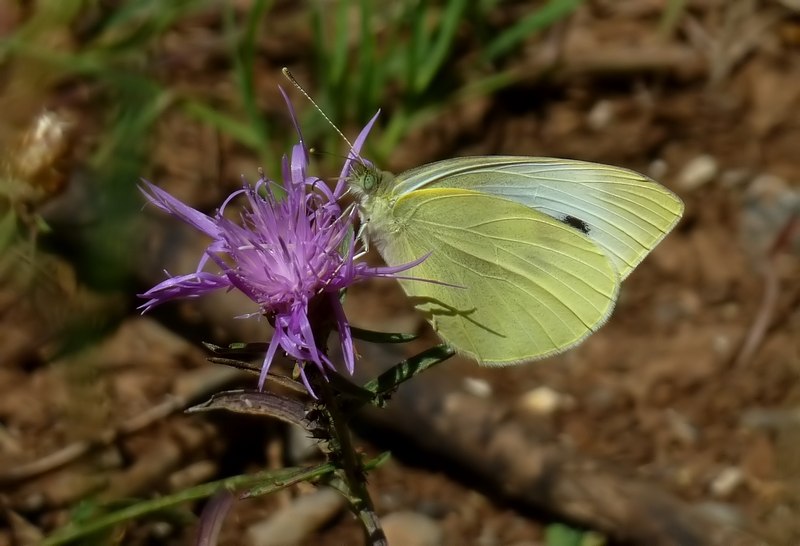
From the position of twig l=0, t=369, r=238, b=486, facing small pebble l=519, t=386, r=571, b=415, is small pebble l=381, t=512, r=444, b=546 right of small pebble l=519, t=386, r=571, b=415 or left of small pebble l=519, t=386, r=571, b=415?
right

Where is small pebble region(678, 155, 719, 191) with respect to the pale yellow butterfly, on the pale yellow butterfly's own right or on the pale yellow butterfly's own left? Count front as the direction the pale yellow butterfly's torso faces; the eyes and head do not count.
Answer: on the pale yellow butterfly's own right

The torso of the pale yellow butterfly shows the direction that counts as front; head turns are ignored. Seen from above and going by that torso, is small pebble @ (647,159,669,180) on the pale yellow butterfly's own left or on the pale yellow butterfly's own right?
on the pale yellow butterfly's own right

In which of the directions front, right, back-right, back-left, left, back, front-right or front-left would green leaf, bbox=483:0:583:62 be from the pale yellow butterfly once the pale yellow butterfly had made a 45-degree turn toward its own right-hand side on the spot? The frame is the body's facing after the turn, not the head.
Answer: front-right

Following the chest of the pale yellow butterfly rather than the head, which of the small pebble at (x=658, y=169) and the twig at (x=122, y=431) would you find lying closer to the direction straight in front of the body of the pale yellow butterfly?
the twig

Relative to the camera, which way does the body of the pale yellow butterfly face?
to the viewer's left

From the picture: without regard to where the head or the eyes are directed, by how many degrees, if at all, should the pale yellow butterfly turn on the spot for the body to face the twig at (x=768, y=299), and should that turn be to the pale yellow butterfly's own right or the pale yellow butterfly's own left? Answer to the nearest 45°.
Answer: approximately 135° to the pale yellow butterfly's own right
